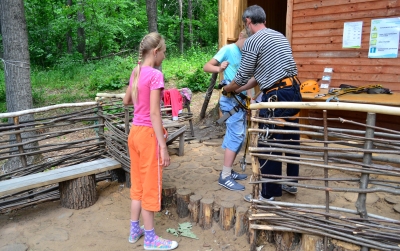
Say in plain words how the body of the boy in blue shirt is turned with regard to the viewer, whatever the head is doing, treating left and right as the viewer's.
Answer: facing to the right of the viewer

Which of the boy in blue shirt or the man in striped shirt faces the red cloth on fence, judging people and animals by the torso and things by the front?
the man in striped shirt

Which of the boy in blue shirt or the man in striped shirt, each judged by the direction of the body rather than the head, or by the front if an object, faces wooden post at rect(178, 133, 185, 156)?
the man in striped shirt

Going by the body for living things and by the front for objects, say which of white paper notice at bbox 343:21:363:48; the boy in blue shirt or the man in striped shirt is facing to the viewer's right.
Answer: the boy in blue shirt

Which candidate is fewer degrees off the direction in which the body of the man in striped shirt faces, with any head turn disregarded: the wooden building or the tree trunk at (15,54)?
the tree trunk

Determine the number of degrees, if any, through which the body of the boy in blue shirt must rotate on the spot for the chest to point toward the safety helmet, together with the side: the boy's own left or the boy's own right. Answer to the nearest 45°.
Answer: approximately 45° to the boy's own left

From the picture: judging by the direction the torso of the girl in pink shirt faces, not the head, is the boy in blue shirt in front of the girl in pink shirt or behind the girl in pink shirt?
in front

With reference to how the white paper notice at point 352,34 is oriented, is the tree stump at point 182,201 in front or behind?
in front

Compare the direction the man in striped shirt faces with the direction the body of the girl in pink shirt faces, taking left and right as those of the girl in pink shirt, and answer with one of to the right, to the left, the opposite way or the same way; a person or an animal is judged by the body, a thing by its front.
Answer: to the left
